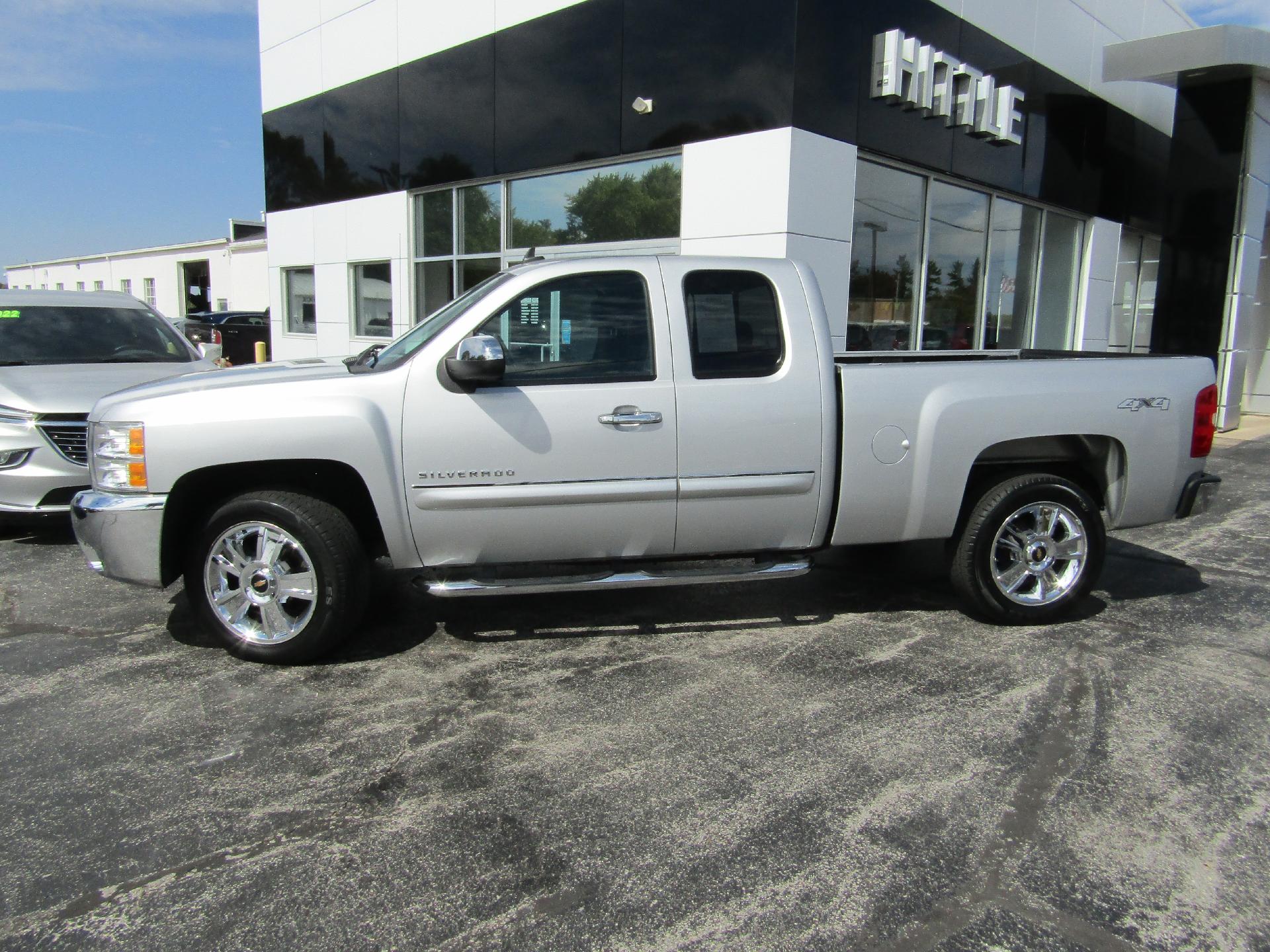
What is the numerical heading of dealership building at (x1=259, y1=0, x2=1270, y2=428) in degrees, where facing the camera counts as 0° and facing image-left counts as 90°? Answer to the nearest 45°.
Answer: approximately 315°

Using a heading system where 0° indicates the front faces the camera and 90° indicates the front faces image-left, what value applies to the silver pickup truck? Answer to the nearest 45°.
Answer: approximately 90°

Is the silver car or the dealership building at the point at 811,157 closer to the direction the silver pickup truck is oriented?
the silver car

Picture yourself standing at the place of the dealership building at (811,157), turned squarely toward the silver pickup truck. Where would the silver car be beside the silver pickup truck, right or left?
right

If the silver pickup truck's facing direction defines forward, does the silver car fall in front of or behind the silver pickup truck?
in front

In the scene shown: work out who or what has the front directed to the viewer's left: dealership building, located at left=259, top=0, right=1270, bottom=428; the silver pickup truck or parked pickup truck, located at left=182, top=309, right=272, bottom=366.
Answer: the silver pickup truck

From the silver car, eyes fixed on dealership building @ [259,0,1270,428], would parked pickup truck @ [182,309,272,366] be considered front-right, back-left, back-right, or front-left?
front-left

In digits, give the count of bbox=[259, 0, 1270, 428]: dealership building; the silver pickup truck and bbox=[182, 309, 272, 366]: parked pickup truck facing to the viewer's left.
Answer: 1

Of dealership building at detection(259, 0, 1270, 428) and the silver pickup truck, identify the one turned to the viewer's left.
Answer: the silver pickup truck

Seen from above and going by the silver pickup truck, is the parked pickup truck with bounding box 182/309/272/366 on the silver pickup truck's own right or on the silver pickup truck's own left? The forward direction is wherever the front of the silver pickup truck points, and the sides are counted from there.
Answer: on the silver pickup truck's own right

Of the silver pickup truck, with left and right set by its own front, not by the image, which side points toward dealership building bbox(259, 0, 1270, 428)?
right
